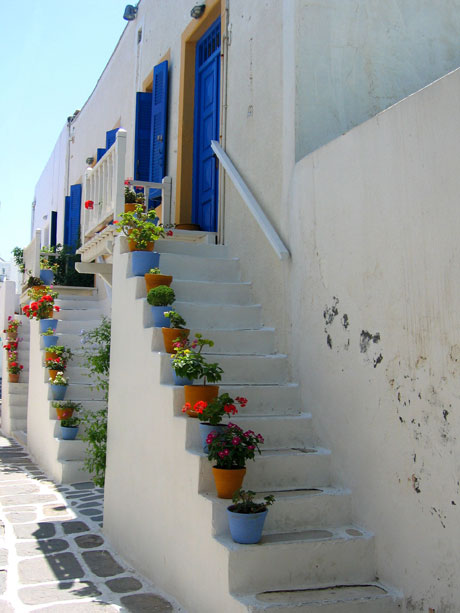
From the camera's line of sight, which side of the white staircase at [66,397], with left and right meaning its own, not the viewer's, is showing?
front

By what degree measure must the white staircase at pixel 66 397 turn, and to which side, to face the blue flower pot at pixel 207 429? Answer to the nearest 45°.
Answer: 0° — it already faces it

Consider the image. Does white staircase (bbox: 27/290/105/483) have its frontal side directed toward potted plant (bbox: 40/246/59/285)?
no

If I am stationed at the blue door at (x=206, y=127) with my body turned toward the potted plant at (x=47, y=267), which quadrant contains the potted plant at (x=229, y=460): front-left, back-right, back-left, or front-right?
back-left

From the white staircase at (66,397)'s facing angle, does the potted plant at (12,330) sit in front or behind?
behind

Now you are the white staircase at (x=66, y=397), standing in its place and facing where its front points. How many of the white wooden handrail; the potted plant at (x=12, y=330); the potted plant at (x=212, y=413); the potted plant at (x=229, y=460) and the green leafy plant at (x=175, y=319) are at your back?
1

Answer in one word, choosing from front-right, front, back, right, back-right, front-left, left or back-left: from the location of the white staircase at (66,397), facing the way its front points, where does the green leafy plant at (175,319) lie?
front

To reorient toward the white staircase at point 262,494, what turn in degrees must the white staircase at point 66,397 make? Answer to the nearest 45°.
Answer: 0° — it already faces it

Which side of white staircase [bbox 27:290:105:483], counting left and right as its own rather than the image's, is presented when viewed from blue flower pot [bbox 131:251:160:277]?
front

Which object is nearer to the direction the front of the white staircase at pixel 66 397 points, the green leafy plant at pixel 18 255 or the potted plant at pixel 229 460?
the potted plant
